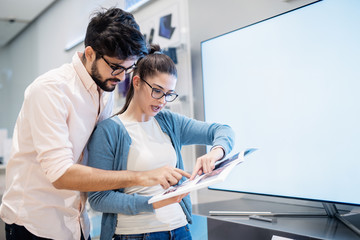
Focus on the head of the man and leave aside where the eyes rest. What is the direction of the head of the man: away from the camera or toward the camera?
toward the camera

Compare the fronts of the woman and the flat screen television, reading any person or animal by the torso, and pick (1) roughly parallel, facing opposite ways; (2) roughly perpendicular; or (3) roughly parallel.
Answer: roughly perpendicular

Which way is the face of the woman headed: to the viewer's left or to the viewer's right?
to the viewer's right

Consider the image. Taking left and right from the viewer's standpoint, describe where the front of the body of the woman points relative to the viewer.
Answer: facing the viewer and to the right of the viewer

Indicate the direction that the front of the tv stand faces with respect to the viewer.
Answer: facing the viewer and to the left of the viewer

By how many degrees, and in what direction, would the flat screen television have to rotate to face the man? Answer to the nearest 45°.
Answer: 0° — it already faces them

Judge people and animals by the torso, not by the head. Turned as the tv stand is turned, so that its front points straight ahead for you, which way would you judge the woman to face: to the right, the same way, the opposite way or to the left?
to the left
